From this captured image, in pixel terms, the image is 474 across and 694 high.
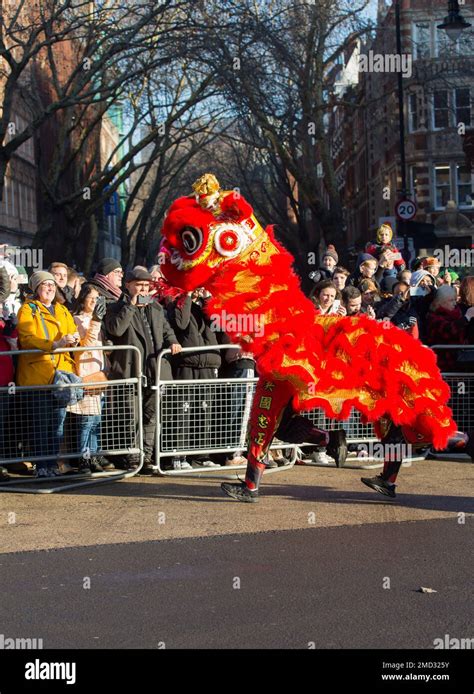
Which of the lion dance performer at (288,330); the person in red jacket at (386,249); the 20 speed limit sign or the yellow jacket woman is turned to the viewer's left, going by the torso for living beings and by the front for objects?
the lion dance performer

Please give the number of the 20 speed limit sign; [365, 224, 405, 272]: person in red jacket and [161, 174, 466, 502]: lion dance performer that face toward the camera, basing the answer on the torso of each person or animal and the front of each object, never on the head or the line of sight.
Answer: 2

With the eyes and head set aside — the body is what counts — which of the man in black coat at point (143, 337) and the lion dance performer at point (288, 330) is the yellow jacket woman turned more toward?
the lion dance performer

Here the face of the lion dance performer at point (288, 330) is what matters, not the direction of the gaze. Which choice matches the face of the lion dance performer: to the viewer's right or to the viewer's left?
to the viewer's left

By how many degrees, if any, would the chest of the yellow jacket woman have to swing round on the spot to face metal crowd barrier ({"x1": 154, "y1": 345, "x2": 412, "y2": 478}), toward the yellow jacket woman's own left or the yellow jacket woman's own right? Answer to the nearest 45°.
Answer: approximately 45° to the yellow jacket woman's own left

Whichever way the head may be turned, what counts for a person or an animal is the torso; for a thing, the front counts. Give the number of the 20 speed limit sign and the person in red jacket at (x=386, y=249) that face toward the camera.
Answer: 2

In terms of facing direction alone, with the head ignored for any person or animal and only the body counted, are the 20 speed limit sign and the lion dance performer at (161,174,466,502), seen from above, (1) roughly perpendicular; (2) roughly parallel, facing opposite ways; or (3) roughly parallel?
roughly perpendicular

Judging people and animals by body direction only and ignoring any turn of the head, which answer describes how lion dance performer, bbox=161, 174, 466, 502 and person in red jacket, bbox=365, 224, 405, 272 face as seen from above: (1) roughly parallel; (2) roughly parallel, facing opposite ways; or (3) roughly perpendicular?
roughly perpendicular

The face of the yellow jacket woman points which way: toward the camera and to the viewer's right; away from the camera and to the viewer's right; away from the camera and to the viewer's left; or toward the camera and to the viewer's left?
toward the camera and to the viewer's right

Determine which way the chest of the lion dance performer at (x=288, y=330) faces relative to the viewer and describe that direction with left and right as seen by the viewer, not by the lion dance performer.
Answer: facing to the left of the viewer
